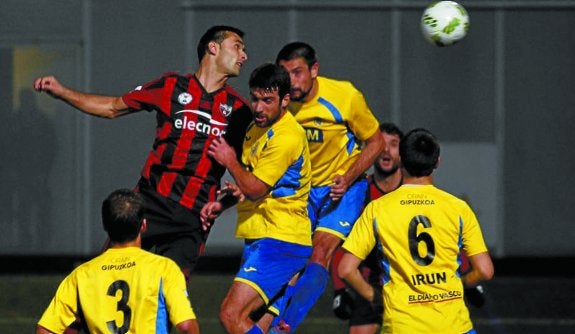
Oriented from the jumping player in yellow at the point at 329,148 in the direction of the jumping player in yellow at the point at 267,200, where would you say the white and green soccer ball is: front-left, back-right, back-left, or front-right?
back-left

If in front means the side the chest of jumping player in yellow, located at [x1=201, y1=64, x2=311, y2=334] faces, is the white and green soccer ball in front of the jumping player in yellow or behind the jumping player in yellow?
behind

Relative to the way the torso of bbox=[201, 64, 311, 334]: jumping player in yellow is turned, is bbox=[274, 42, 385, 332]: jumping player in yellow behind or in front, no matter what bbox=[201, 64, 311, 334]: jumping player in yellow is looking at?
behind

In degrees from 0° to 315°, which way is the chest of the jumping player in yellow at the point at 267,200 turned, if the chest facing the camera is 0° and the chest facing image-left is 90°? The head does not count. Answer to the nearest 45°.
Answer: approximately 45°
